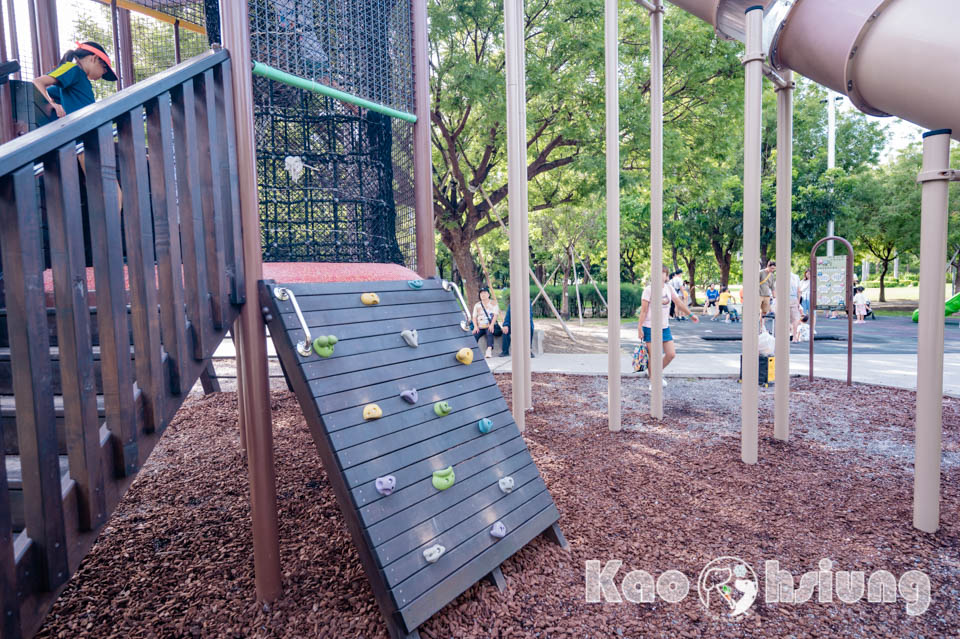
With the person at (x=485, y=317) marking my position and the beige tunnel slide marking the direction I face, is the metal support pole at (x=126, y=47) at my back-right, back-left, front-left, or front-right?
front-right

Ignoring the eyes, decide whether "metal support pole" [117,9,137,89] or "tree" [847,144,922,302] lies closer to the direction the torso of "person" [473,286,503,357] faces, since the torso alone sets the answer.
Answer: the metal support pole

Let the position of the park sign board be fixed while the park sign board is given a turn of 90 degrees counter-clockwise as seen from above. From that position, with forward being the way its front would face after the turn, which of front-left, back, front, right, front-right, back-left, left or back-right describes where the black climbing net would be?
right

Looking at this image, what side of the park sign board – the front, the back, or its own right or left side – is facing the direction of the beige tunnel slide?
front

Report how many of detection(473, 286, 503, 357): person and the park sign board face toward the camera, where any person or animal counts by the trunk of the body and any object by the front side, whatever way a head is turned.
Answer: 2

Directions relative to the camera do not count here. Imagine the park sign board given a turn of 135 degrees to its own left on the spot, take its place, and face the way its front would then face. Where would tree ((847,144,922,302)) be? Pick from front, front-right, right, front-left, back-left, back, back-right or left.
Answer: front-left

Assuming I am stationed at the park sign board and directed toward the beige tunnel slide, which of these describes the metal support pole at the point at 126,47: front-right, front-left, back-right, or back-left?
front-right

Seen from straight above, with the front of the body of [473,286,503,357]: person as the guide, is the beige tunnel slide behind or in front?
in front

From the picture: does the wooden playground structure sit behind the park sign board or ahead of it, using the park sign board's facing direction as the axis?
ahead

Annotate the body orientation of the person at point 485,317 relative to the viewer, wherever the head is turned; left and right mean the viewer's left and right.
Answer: facing the viewer

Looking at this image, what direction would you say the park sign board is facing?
toward the camera
